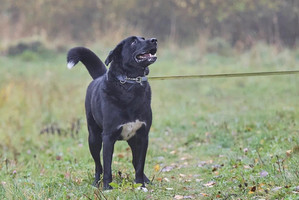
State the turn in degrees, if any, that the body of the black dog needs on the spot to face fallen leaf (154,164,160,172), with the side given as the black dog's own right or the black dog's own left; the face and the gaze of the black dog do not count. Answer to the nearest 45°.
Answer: approximately 135° to the black dog's own left

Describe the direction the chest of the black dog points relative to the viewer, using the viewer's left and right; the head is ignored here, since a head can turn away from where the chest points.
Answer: facing the viewer and to the right of the viewer

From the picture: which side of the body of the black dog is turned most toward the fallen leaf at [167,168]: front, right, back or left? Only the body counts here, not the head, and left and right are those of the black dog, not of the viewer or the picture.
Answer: left

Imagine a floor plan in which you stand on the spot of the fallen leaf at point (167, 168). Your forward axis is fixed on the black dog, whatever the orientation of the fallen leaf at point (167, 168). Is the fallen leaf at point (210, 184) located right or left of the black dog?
left

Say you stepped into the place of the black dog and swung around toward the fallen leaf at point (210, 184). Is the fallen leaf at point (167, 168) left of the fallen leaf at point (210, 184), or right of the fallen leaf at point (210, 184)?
left

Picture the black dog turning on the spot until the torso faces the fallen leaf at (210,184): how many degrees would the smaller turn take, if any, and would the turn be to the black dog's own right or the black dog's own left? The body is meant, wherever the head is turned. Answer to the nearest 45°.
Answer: approximately 45° to the black dog's own left
